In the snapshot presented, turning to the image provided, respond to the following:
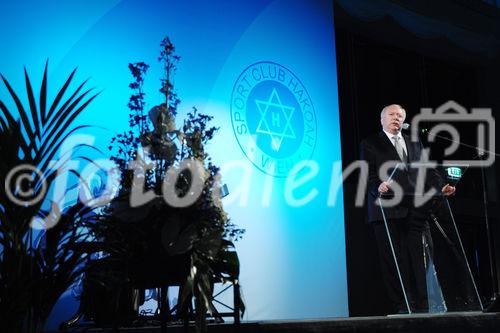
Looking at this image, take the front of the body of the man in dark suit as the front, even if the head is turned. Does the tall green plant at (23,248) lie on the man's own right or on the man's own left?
on the man's own right

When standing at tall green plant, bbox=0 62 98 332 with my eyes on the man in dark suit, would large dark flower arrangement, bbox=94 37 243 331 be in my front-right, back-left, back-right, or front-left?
front-right

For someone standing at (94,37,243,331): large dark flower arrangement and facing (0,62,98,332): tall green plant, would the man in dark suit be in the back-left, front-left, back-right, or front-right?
back-right

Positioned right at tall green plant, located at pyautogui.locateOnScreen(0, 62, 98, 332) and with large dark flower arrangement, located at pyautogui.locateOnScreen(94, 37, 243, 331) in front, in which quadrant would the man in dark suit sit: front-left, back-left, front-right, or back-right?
front-left

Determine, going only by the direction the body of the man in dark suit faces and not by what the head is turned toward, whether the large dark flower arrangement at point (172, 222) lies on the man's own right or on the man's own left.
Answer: on the man's own right
